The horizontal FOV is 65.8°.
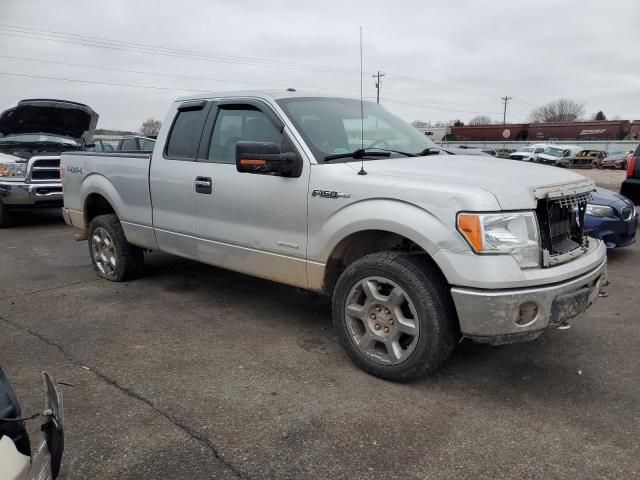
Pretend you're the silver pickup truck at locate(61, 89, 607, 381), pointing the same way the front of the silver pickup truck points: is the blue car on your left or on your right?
on your left

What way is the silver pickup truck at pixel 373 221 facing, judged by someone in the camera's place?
facing the viewer and to the right of the viewer

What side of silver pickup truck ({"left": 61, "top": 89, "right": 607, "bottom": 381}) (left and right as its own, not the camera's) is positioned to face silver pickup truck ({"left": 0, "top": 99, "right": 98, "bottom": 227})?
back

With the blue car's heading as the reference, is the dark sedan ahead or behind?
behind

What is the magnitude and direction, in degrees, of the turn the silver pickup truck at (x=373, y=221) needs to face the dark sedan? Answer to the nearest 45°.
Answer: approximately 90° to its left
